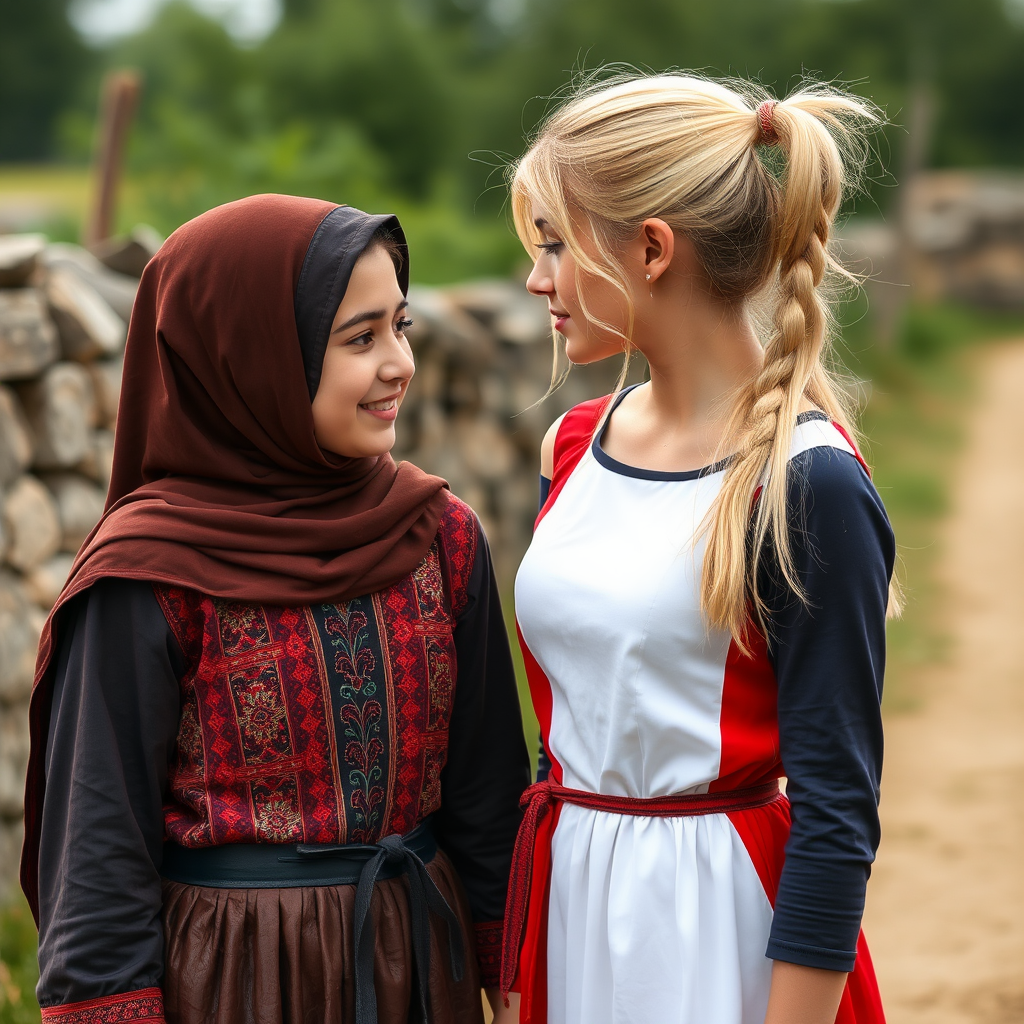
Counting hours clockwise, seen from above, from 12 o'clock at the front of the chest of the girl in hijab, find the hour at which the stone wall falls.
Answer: The stone wall is roughly at 7 o'clock from the girl in hijab.

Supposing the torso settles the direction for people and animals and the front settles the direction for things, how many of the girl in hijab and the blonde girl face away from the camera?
0

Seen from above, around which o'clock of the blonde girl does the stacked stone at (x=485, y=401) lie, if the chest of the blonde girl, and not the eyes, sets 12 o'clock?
The stacked stone is roughly at 4 o'clock from the blonde girl.

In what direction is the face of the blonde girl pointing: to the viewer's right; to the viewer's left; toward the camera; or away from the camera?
to the viewer's left

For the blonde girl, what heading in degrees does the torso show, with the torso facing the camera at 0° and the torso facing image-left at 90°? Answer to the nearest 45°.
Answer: approximately 45°

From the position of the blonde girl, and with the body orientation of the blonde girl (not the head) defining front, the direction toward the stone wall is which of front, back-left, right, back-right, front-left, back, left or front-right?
right

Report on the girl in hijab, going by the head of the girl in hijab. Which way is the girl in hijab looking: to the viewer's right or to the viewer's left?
to the viewer's right

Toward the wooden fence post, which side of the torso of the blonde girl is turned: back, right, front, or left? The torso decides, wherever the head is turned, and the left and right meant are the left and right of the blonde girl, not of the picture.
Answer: right

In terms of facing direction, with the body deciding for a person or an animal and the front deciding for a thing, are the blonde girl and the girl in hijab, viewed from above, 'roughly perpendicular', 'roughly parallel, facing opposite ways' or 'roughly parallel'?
roughly perpendicular

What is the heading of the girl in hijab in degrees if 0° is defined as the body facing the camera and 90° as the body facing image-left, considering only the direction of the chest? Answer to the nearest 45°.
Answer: approximately 315°
